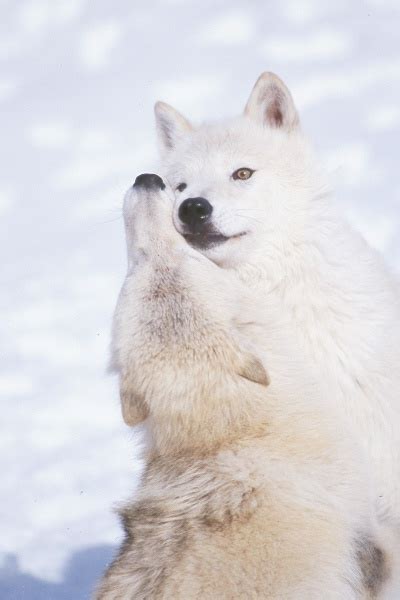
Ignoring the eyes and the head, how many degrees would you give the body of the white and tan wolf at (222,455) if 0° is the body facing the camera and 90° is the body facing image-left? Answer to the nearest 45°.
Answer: approximately 180°

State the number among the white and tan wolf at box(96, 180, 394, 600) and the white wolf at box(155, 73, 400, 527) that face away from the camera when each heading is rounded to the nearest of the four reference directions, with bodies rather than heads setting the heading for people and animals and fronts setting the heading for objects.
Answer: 1

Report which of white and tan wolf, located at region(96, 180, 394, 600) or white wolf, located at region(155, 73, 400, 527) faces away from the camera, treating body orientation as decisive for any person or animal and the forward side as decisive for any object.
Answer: white and tan wolf, located at region(96, 180, 394, 600)
